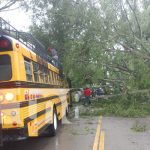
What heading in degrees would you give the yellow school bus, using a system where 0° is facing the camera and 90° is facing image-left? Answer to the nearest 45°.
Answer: approximately 225°

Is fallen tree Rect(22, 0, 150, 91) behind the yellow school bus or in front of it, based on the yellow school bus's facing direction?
in front
